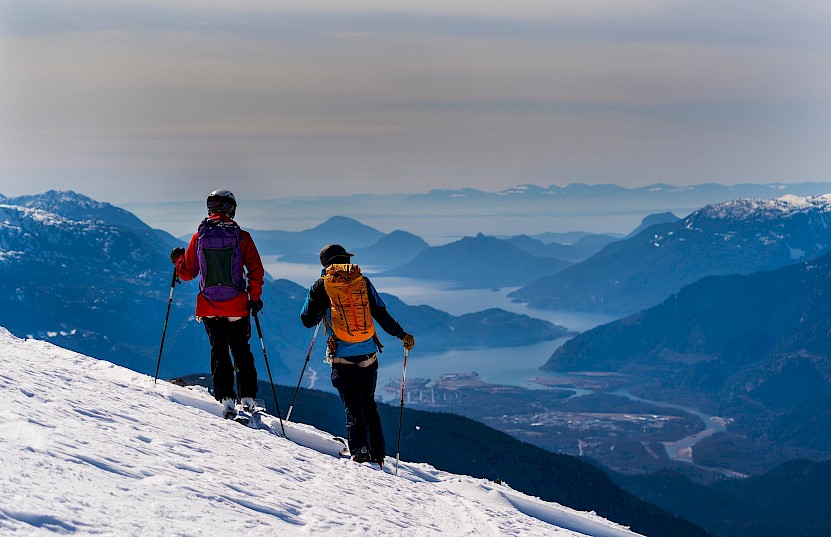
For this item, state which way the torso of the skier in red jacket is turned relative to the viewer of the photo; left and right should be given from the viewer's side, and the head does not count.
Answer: facing away from the viewer
